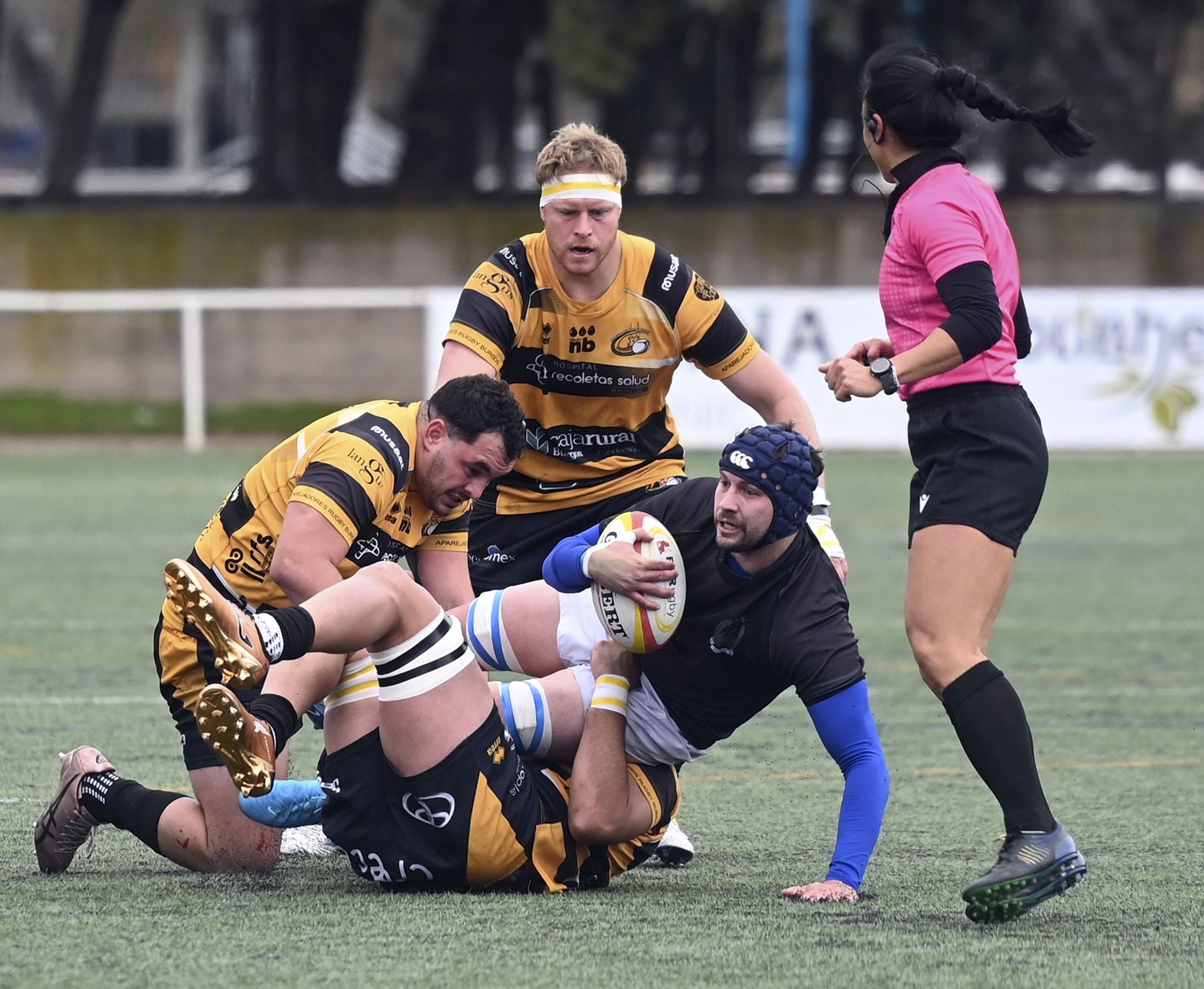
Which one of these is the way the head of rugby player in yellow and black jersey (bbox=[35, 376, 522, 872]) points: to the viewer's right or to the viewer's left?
to the viewer's right

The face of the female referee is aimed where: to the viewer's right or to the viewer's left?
to the viewer's left

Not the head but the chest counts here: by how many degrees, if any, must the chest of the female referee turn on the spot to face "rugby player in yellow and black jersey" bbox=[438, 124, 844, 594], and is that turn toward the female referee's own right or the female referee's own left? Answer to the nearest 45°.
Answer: approximately 45° to the female referee's own right

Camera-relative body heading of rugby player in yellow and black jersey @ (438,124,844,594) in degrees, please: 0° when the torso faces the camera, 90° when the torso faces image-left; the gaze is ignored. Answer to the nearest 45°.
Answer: approximately 0°

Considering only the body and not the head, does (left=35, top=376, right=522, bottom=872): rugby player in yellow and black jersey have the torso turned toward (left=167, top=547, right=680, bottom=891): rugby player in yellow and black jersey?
yes

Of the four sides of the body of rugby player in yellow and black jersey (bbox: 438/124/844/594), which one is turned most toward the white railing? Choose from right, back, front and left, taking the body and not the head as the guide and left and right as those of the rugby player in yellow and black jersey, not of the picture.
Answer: back

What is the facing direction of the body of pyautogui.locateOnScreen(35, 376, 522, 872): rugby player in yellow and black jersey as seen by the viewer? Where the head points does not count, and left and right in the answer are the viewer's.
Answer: facing the viewer and to the right of the viewer

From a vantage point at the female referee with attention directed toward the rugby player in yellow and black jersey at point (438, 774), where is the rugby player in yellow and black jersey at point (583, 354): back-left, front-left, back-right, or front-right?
front-right

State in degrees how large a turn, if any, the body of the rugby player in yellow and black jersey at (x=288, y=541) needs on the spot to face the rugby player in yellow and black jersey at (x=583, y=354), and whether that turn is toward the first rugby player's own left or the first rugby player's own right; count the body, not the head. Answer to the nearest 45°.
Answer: approximately 90° to the first rugby player's own left

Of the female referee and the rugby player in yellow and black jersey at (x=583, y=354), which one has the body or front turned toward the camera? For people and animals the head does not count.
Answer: the rugby player in yellow and black jersey

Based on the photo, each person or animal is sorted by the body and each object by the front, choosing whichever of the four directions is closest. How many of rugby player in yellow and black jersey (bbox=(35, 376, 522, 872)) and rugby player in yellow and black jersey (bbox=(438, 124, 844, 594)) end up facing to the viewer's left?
0

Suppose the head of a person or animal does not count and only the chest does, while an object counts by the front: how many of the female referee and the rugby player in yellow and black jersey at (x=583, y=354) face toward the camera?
1

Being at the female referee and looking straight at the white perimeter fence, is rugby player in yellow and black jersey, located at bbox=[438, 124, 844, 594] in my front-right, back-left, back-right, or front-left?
front-left

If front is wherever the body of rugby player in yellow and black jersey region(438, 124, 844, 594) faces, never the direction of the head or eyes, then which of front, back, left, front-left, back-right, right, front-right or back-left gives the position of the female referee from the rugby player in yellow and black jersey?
front-left
